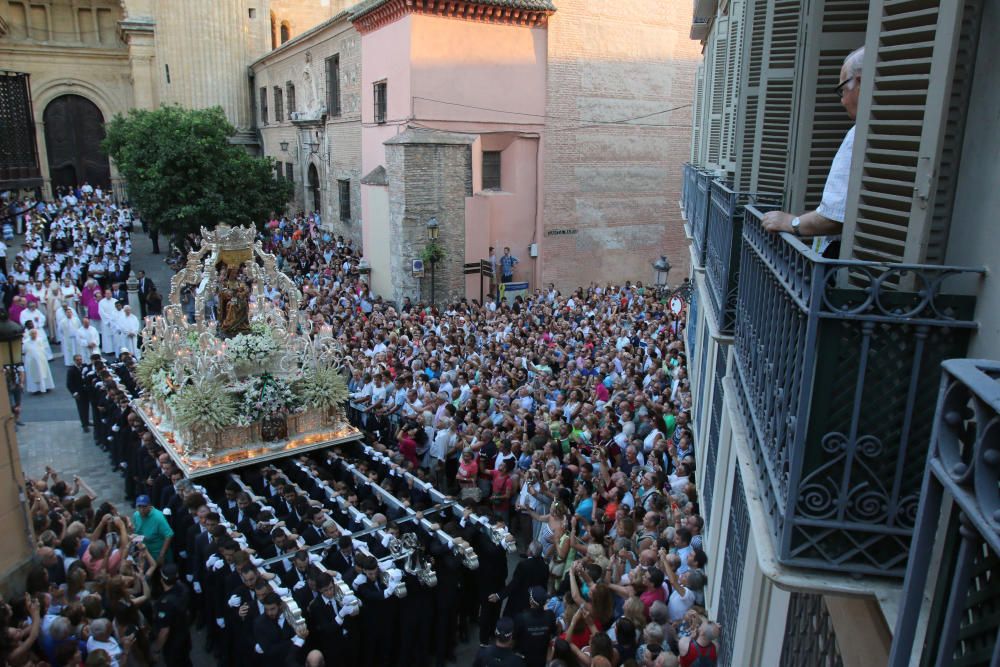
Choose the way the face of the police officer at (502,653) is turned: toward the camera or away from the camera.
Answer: away from the camera

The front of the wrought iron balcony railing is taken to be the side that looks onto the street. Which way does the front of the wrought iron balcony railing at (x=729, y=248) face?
to the viewer's left

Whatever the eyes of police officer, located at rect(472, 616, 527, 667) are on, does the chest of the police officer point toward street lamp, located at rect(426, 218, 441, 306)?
yes

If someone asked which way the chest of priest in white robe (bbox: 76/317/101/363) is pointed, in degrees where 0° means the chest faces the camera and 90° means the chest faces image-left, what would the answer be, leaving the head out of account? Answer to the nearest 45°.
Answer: approximately 315°

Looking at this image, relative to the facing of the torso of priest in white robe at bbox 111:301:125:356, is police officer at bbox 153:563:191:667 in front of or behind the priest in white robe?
in front

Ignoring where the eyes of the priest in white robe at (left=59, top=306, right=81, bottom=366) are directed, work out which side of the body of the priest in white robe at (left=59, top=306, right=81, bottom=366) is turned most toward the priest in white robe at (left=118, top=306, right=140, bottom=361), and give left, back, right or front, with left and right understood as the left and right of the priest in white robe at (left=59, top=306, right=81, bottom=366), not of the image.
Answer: left

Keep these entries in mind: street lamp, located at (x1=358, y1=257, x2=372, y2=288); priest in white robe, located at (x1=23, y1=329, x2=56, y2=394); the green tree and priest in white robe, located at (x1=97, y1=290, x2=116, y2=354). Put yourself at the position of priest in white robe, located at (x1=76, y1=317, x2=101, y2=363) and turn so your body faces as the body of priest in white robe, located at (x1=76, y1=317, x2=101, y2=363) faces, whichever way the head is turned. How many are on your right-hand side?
1

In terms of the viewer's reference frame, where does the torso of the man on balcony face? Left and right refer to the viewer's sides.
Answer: facing to the left of the viewer

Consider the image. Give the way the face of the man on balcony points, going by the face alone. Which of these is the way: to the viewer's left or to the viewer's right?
to the viewer's left

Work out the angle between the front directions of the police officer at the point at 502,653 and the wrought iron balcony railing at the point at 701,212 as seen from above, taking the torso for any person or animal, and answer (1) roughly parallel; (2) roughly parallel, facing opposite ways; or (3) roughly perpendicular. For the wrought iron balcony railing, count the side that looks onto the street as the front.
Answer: roughly perpendicular
